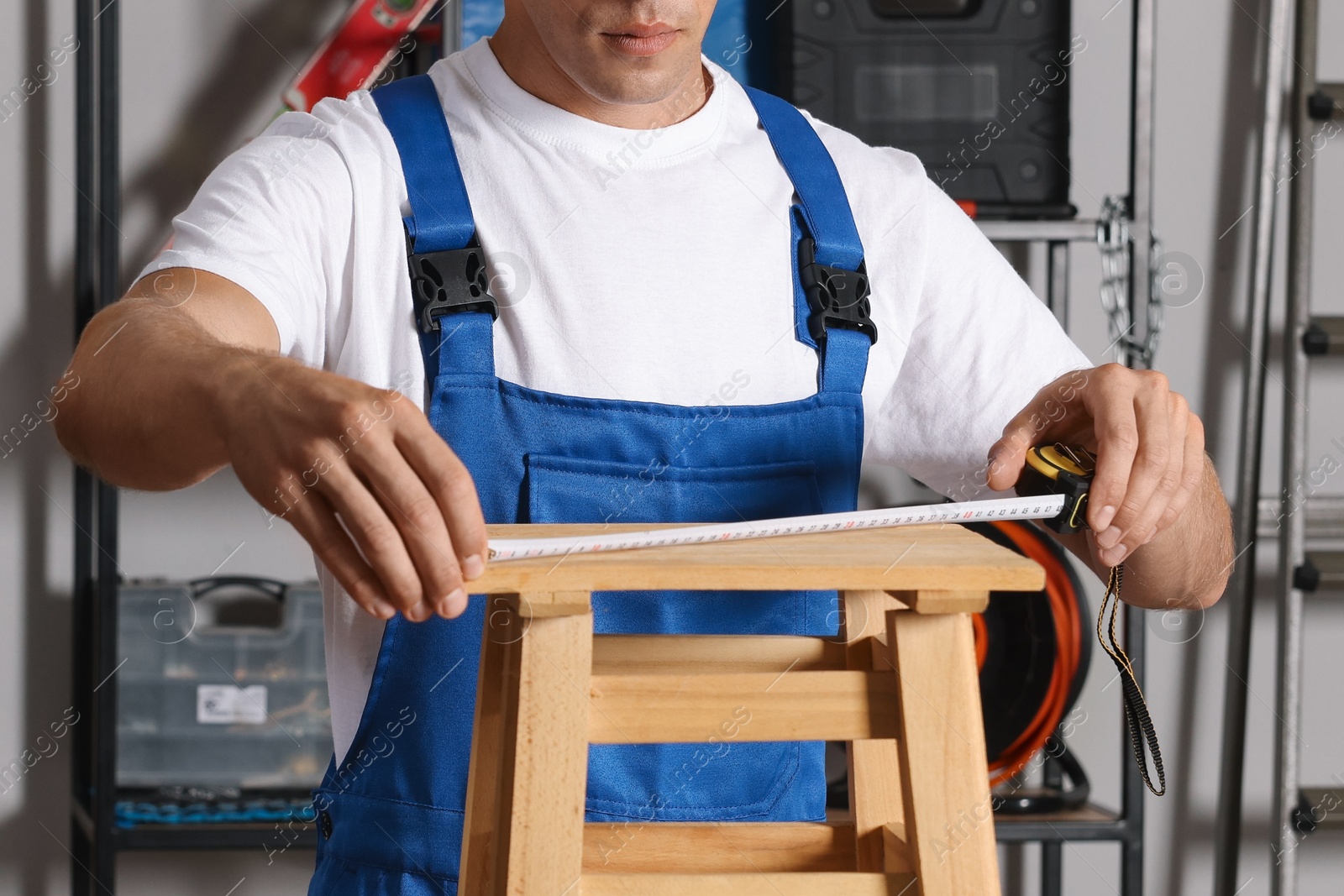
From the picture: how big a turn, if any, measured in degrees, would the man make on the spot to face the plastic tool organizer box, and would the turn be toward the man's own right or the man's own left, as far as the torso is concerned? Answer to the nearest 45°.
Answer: approximately 135° to the man's own right

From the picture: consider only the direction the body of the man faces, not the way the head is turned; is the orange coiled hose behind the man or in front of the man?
behind

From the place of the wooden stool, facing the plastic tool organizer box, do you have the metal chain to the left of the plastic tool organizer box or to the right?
right

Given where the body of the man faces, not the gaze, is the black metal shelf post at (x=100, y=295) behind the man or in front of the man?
behind

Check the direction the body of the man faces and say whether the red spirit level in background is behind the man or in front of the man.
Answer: behind

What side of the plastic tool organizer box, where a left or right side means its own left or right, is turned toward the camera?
front

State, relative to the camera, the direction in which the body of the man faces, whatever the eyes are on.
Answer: toward the camera

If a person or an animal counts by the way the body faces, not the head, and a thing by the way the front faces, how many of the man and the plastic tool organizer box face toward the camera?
2

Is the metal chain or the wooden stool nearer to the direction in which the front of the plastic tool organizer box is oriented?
the wooden stool

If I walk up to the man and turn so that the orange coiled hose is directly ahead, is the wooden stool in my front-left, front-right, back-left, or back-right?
back-right
